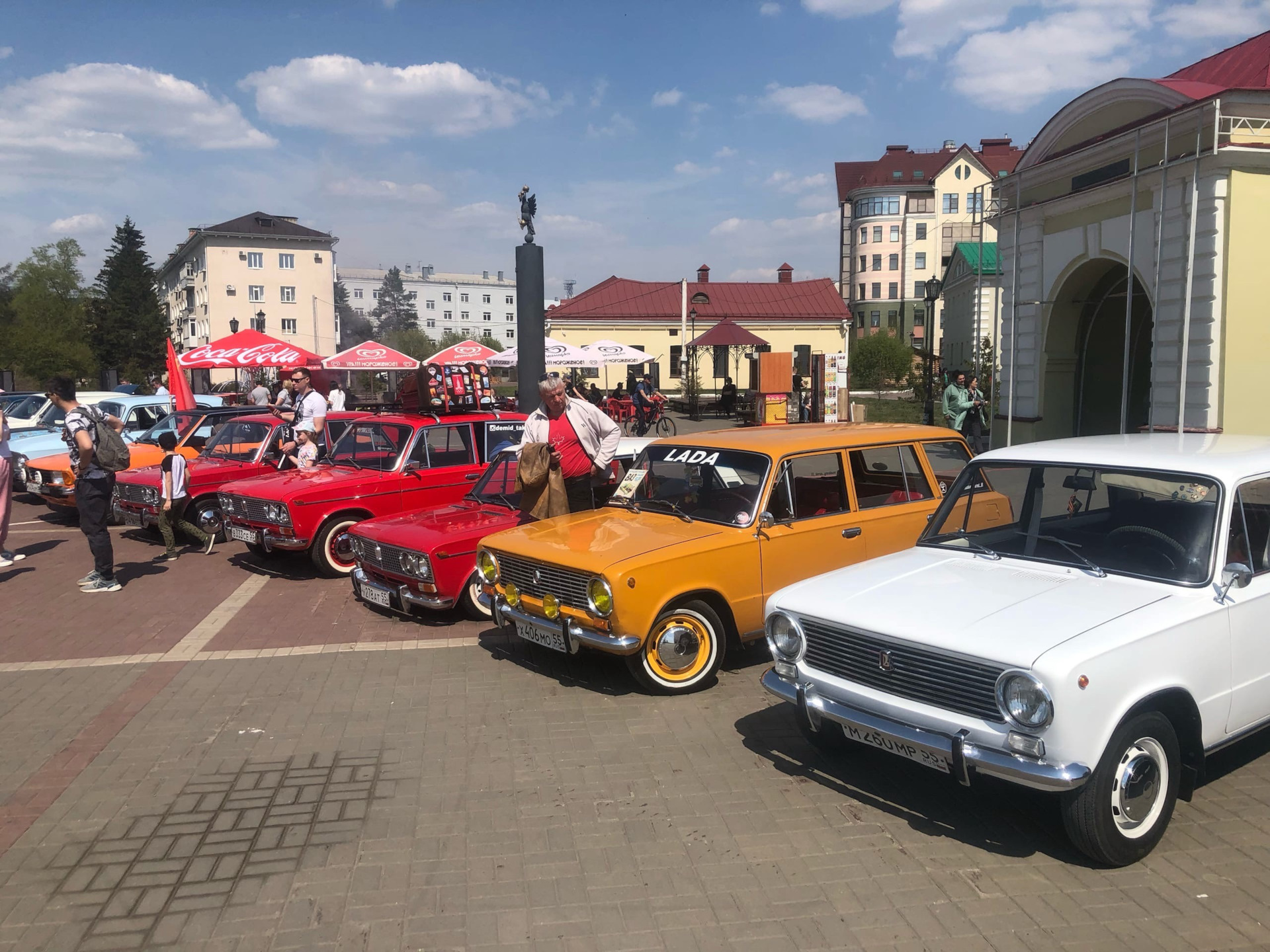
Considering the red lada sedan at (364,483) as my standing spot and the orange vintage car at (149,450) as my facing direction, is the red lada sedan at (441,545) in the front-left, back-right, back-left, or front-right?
back-left

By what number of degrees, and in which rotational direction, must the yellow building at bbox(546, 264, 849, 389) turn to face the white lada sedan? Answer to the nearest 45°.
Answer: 0° — it already faces it

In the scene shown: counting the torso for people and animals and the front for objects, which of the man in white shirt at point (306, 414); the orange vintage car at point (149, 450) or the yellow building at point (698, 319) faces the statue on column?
the yellow building

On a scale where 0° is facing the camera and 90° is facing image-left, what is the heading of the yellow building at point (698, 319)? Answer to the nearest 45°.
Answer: approximately 0°

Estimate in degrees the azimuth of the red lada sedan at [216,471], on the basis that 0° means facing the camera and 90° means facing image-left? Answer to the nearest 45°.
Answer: approximately 45°

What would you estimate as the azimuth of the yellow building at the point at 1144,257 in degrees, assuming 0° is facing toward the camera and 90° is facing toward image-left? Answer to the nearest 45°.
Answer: approximately 45°
